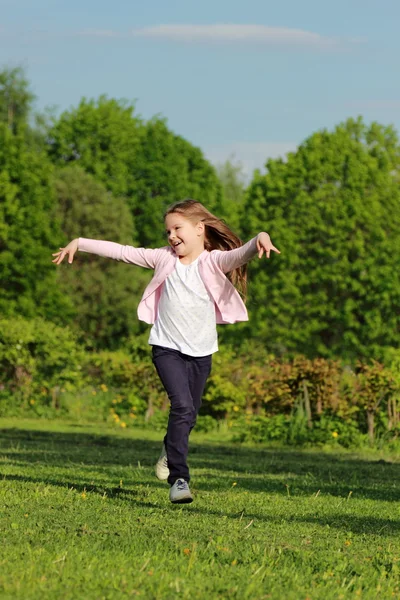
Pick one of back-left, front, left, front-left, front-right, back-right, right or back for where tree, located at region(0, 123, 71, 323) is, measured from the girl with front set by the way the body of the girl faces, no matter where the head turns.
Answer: back

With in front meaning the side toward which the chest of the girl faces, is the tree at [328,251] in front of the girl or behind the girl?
behind

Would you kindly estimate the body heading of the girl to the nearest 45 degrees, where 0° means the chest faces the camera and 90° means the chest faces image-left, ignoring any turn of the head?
approximately 0°

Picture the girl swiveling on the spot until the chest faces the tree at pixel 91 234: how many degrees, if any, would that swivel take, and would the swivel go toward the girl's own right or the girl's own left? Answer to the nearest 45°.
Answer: approximately 180°

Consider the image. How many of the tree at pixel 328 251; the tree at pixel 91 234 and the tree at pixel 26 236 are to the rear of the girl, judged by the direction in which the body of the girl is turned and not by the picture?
3

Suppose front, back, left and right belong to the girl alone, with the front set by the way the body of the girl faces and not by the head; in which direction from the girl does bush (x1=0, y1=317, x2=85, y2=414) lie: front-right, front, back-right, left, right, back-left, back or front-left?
back
